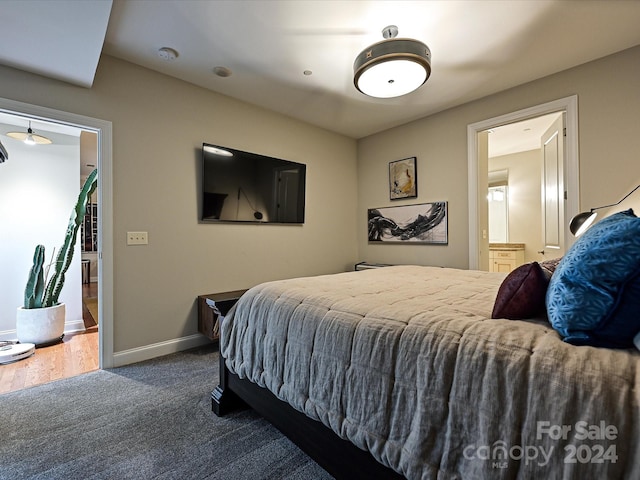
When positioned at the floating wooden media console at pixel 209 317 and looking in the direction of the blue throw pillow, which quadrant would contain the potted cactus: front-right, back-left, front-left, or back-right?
back-right

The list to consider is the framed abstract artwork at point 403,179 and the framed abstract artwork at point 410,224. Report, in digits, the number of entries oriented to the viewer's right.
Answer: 0

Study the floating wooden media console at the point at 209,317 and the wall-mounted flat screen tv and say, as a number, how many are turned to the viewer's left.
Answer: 0

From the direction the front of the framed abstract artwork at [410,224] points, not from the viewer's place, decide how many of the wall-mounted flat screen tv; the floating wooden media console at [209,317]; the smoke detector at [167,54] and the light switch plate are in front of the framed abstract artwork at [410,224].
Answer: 4

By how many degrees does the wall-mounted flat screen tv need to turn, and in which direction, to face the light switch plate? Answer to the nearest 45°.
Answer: approximately 90° to its right

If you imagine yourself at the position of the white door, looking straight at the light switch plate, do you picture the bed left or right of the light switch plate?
left

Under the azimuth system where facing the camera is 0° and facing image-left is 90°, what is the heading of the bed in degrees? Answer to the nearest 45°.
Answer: approximately 135°

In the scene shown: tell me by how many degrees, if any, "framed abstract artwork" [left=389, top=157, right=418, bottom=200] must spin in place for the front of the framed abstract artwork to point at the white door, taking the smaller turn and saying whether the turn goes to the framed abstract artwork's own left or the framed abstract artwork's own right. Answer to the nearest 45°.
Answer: approximately 135° to the framed abstract artwork's own left

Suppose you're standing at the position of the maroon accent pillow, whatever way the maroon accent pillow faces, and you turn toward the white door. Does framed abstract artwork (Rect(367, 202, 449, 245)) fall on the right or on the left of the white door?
left

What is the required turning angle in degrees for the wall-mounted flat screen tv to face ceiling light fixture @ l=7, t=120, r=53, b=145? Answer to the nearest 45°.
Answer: approximately 135° to its right

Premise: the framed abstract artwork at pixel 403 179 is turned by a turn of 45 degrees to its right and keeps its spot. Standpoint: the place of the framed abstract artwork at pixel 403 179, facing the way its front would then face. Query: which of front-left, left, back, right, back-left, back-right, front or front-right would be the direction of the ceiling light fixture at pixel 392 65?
left

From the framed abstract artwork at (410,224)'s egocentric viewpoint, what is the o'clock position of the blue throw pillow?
The blue throw pillow is roughly at 10 o'clock from the framed abstract artwork.

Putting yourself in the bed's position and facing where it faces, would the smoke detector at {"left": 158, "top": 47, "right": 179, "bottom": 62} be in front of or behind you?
in front
